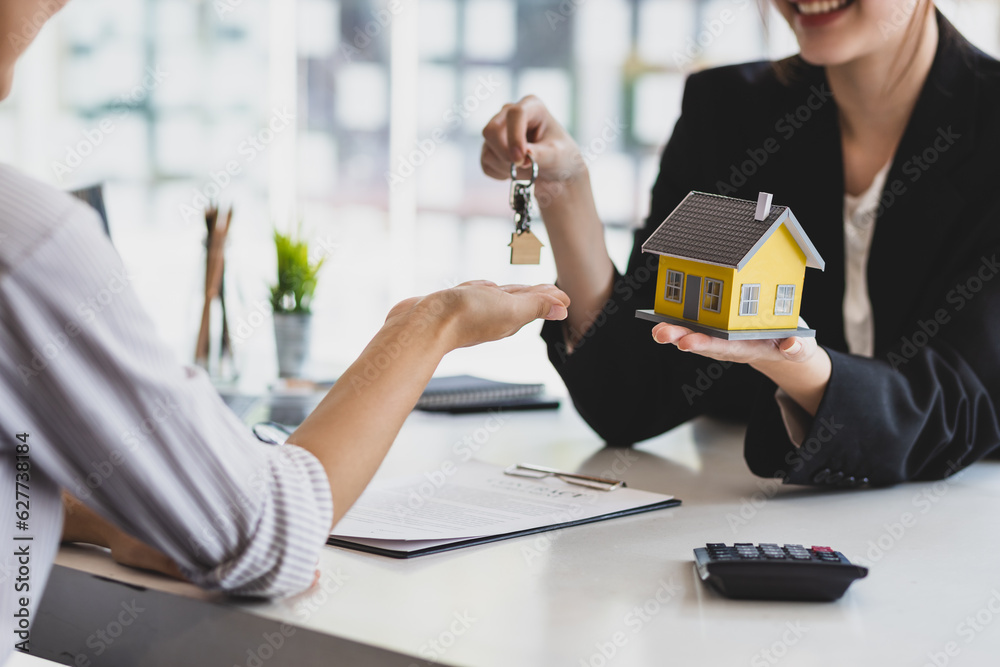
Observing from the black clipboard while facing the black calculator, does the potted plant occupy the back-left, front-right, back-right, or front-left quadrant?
back-left

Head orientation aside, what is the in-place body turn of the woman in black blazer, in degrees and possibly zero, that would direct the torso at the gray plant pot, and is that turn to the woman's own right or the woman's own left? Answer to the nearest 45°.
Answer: approximately 45° to the woman's own right

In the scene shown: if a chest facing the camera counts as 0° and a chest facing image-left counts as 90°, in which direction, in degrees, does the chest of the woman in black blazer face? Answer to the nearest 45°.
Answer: approximately 45°
